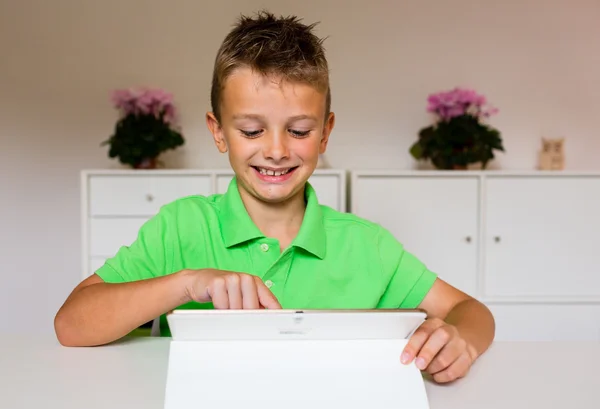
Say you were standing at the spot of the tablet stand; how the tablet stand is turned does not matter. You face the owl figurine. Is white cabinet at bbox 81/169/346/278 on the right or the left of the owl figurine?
left

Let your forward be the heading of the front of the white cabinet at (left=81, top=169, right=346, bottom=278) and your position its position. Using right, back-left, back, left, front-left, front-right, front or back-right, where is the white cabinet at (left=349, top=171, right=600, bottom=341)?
left

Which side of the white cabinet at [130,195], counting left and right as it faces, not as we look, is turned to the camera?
front

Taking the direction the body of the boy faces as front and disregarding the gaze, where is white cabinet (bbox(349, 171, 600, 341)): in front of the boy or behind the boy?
behind

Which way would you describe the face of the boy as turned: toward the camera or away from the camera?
toward the camera

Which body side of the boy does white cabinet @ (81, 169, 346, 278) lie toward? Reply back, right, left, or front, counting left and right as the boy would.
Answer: back

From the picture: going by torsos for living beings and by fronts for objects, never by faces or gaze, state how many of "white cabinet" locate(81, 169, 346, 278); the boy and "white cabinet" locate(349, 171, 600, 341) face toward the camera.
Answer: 3

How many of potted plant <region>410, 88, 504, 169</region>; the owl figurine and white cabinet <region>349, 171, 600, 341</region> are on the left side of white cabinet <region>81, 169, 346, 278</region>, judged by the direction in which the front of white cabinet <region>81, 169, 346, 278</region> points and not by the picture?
3

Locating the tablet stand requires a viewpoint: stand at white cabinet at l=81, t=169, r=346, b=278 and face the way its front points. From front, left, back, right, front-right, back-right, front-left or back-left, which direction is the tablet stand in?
front

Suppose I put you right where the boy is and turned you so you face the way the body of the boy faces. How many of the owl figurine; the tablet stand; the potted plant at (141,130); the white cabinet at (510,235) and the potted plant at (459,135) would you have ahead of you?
1

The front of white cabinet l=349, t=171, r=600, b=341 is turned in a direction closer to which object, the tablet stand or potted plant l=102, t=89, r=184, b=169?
the tablet stand

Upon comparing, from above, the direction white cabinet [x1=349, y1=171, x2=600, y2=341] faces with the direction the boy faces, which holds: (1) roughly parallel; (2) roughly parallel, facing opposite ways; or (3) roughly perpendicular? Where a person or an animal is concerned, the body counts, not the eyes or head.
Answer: roughly parallel

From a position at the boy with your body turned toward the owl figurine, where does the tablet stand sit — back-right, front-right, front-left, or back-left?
back-right

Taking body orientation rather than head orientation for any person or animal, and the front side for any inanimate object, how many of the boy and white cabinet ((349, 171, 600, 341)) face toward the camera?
2
